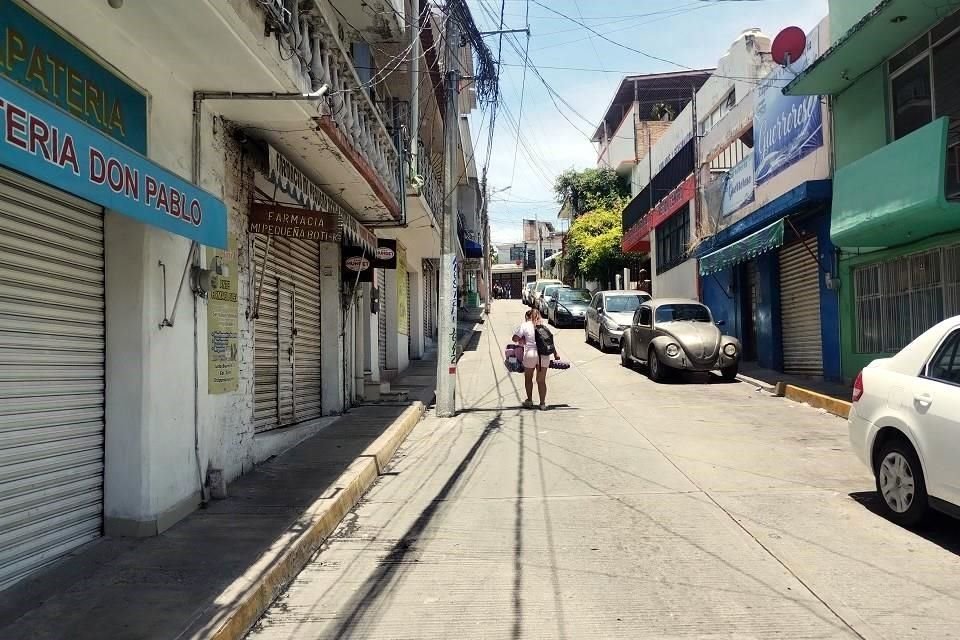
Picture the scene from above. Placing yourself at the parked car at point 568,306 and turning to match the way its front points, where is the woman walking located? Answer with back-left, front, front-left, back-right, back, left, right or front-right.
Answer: front-right

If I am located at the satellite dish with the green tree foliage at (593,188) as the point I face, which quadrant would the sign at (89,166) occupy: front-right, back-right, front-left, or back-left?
back-left

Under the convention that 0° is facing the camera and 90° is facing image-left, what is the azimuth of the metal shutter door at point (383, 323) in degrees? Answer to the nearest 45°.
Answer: approximately 270°

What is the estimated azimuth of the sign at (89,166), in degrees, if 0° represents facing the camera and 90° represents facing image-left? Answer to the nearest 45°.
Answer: approximately 315°

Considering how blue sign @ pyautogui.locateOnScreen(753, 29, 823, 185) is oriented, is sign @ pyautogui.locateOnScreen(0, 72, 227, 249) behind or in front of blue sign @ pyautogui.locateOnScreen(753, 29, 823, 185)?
in front

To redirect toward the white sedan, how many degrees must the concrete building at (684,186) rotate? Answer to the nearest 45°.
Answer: approximately 45° to its left

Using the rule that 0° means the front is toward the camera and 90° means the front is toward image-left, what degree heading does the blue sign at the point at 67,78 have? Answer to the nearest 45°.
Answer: approximately 315°

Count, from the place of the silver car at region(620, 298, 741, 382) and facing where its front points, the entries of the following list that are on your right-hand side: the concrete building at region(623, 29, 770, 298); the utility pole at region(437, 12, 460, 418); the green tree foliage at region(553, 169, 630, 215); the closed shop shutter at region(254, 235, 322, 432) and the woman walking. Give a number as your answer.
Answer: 3

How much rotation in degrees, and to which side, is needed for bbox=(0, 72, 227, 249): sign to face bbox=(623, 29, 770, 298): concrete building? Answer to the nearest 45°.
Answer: approximately 90° to its left

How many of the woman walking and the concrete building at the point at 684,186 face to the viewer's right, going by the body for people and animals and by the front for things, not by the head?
0

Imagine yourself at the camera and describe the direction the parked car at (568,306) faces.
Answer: facing the viewer and to the right of the viewer

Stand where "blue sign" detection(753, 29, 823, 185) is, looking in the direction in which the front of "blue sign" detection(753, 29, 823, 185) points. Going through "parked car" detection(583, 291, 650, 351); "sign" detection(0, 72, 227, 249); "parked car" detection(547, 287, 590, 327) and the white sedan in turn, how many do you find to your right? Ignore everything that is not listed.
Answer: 2

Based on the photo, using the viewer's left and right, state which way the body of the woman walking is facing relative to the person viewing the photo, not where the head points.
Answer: facing away from the viewer

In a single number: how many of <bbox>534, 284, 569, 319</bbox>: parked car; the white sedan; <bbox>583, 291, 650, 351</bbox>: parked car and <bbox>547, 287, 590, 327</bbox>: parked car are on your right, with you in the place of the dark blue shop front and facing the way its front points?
3

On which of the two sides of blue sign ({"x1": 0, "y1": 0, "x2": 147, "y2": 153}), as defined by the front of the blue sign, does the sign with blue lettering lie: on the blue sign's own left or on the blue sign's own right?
on the blue sign's own left
